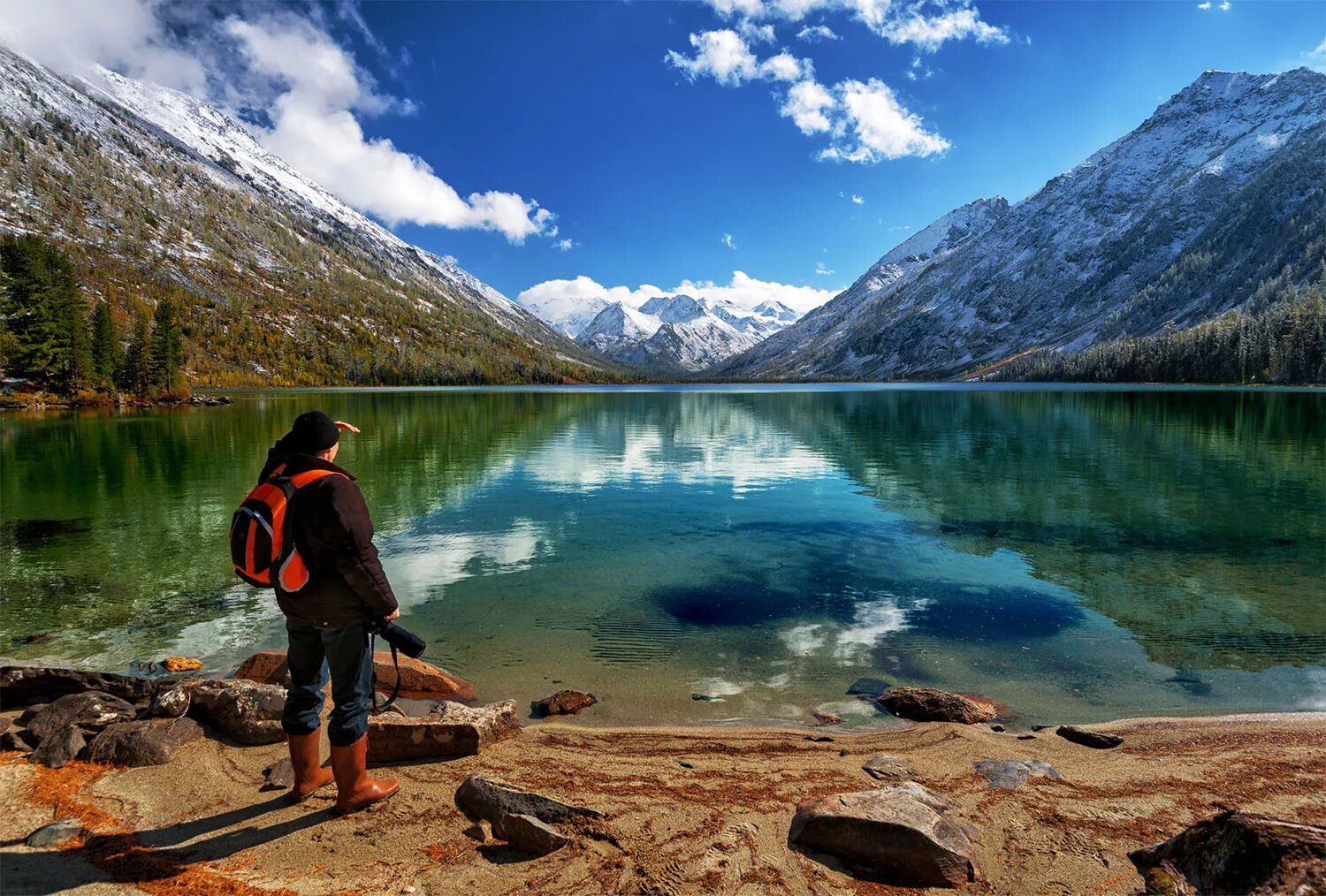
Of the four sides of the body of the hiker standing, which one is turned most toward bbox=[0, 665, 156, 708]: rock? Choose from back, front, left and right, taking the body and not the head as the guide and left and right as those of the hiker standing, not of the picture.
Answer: left

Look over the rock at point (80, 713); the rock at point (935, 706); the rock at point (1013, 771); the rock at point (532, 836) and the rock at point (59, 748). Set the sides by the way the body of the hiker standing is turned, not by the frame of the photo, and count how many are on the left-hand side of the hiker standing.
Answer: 2

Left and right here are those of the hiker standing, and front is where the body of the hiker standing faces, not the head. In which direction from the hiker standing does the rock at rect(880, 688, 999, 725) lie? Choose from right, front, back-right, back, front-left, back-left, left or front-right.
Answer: front-right

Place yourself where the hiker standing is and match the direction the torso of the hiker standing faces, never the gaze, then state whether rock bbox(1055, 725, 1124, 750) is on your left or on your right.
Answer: on your right

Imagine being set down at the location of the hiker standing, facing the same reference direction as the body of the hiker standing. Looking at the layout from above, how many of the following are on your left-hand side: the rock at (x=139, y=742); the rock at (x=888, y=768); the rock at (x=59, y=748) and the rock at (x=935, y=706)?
2

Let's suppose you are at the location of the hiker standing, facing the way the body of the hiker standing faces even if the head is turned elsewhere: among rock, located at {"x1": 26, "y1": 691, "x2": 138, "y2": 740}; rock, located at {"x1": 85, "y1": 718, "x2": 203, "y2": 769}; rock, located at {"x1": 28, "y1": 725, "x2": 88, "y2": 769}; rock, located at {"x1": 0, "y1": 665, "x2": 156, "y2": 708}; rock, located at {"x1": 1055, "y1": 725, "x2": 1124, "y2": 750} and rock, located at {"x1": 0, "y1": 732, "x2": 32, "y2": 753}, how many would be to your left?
5

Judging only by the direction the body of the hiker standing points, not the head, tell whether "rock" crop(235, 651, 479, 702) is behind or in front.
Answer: in front

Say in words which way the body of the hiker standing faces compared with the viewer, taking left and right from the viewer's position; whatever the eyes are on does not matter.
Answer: facing away from the viewer and to the right of the viewer

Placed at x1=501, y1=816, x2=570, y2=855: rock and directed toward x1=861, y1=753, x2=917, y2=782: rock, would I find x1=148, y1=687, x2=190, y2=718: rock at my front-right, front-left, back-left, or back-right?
back-left

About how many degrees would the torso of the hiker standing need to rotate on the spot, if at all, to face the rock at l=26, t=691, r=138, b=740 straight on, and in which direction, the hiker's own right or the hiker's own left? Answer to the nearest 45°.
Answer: approximately 90° to the hiker's own left

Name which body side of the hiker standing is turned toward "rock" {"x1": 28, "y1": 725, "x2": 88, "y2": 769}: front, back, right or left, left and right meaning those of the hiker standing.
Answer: left

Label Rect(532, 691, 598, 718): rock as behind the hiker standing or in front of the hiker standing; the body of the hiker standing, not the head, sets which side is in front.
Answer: in front
